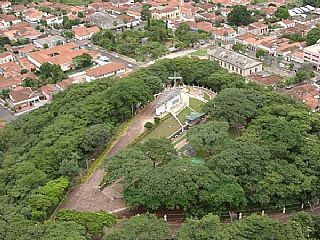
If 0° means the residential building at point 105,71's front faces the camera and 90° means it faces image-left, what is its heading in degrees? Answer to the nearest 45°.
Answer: approximately 315°

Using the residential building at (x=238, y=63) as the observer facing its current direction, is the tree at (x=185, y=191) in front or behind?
in front

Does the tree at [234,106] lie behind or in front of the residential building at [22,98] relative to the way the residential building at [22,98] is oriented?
in front

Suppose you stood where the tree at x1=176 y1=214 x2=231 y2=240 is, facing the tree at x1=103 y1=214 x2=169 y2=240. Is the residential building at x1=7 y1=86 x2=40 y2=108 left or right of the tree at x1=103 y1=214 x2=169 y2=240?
right

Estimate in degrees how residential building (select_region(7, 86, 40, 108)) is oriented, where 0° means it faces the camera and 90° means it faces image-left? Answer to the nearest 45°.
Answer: approximately 315°

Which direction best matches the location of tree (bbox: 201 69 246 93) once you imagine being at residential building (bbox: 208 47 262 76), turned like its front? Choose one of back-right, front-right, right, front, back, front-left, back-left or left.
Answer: front-left
